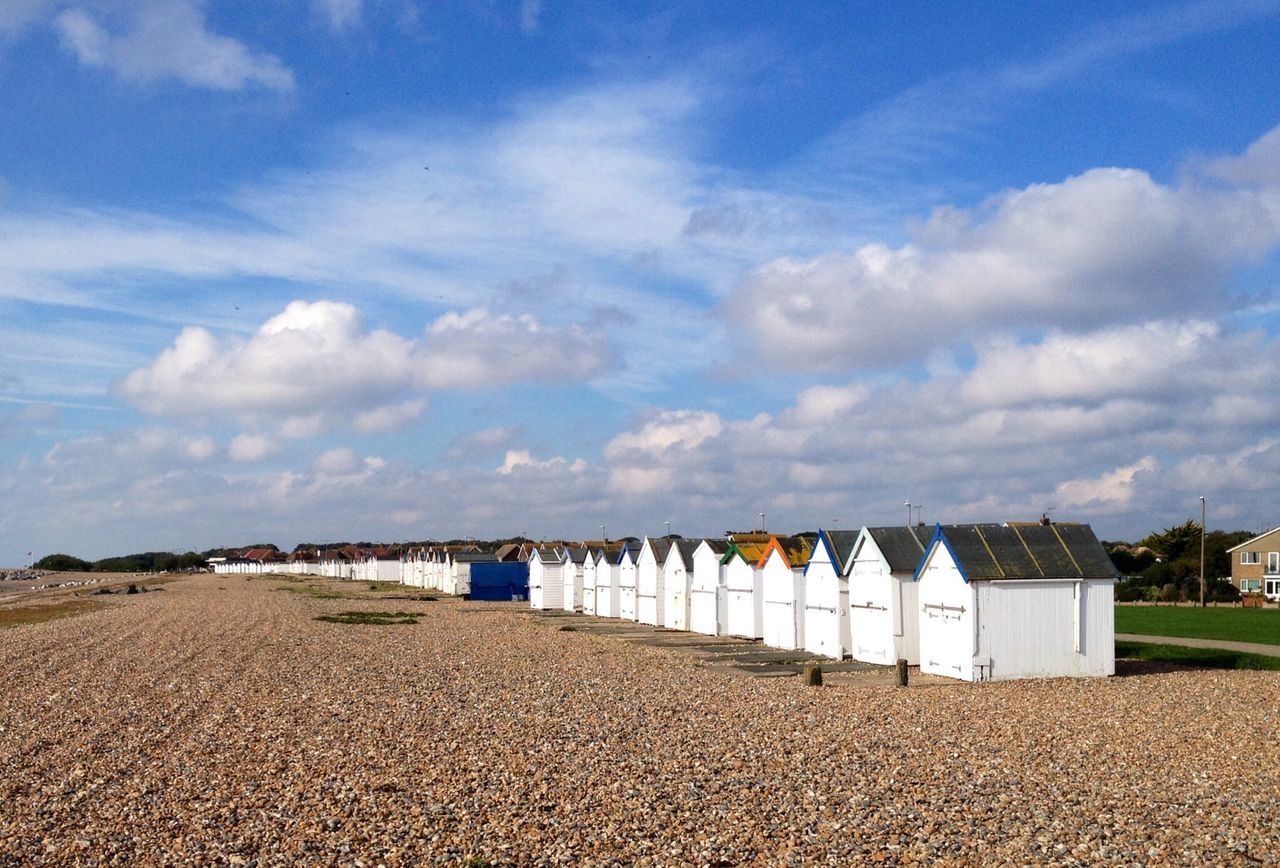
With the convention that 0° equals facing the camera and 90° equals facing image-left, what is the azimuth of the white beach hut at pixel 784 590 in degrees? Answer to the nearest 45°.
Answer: approximately 45°

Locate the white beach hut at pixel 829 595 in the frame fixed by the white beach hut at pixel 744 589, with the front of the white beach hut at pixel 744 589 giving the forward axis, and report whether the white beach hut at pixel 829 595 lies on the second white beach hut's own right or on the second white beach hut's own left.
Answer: on the second white beach hut's own left

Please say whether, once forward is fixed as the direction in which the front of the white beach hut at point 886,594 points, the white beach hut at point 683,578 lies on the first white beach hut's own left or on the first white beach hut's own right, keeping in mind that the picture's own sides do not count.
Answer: on the first white beach hut's own right

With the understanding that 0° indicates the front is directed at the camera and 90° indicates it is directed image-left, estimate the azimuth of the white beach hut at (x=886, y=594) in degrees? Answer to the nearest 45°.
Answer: approximately 45°

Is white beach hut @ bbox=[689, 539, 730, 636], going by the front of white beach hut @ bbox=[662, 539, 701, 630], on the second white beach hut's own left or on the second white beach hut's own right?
on the second white beach hut's own left

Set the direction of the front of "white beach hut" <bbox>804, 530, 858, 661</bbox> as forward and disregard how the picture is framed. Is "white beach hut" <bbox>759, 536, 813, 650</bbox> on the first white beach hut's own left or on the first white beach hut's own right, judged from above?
on the first white beach hut's own right

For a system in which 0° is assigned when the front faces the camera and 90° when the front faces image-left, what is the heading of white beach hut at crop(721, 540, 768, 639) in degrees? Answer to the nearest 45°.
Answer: approximately 45°

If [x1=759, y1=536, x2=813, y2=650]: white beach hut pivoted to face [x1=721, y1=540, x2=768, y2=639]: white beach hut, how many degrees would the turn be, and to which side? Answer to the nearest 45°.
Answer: approximately 135° to its right

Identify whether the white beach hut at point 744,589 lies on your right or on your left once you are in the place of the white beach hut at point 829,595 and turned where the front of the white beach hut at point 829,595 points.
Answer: on your right
